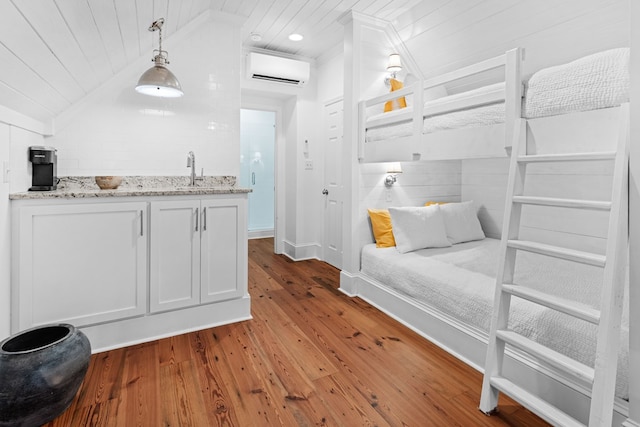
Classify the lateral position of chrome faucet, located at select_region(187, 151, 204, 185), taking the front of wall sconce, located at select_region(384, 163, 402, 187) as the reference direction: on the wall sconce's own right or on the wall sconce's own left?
on the wall sconce's own right

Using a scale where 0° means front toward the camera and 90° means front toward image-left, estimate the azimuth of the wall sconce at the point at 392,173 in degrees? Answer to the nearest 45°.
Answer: approximately 315°
